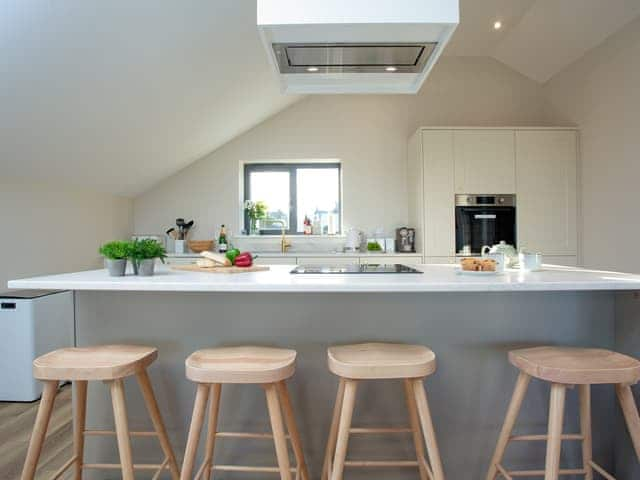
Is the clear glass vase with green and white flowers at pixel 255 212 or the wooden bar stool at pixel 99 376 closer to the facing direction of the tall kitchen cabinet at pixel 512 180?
the wooden bar stool

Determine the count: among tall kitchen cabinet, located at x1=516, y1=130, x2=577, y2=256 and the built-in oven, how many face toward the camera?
2

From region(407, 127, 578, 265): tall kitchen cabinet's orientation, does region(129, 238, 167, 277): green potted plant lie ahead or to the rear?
ahead

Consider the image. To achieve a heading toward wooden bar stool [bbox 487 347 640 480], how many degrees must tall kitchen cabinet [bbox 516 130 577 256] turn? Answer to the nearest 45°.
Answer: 0° — it already faces it

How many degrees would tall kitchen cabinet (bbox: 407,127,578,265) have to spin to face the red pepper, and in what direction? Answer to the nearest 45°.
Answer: approximately 45° to its right

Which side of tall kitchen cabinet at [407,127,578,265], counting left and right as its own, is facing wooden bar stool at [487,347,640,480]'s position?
front

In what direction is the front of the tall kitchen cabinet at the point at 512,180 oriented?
toward the camera

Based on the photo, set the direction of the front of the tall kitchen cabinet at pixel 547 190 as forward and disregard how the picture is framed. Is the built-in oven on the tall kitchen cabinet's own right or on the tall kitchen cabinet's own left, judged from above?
on the tall kitchen cabinet's own right

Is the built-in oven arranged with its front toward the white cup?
yes

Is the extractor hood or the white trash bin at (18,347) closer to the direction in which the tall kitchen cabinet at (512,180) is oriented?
the extractor hood

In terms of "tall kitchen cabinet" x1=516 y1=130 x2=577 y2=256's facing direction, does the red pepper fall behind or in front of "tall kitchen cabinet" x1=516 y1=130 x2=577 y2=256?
in front

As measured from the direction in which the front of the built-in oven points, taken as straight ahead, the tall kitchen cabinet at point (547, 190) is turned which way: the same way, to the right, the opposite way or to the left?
the same way

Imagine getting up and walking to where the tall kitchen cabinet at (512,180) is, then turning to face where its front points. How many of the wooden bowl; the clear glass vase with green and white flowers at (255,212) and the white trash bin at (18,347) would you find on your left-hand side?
0

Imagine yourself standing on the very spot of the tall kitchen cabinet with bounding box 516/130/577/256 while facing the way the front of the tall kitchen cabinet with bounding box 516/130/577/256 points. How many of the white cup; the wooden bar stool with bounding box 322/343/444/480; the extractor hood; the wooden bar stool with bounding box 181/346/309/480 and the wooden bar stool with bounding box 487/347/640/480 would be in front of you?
5

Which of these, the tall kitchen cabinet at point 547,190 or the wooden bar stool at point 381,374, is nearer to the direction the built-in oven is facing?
the wooden bar stool

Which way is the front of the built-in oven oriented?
toward the camera

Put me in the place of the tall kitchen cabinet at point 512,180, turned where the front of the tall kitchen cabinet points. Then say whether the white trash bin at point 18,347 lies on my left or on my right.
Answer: on my right
